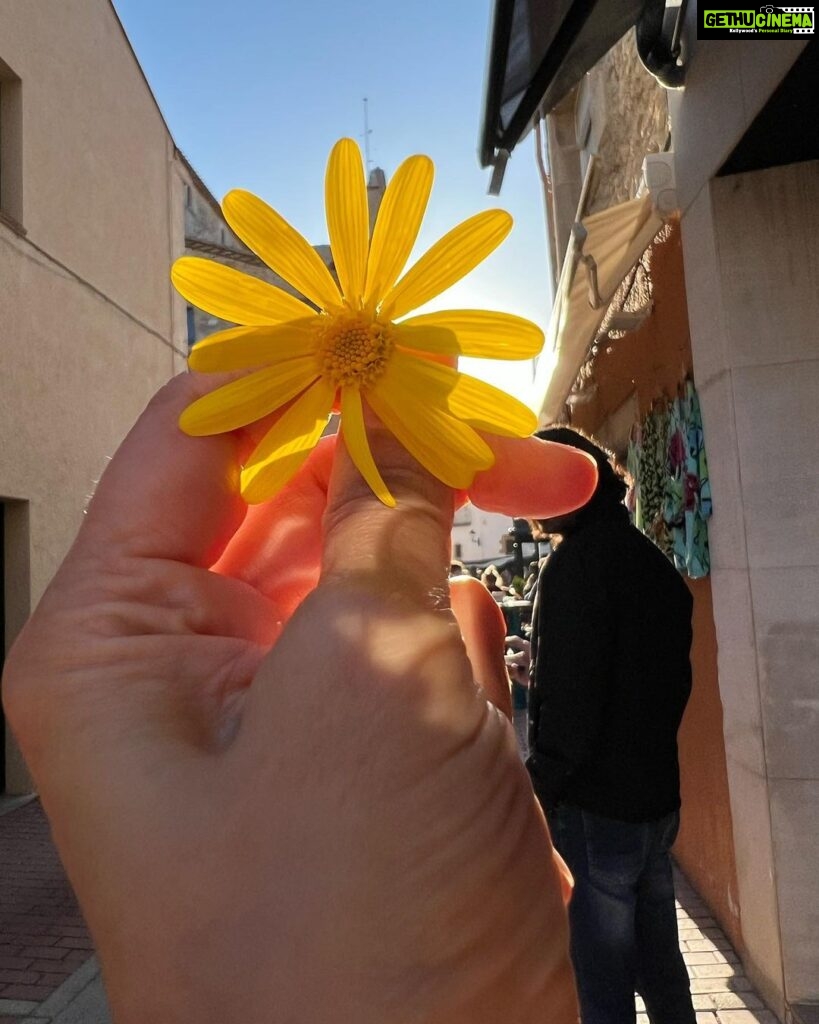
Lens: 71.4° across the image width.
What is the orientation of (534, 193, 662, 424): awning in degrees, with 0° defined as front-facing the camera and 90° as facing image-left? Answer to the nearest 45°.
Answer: approximately 90°

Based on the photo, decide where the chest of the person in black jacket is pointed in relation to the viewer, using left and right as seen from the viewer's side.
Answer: facing away from the viewer and to the left of the viewer
